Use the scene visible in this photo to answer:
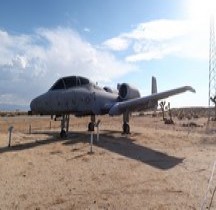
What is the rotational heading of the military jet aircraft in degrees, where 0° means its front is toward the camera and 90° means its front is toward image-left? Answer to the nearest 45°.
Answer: approximately 45°
